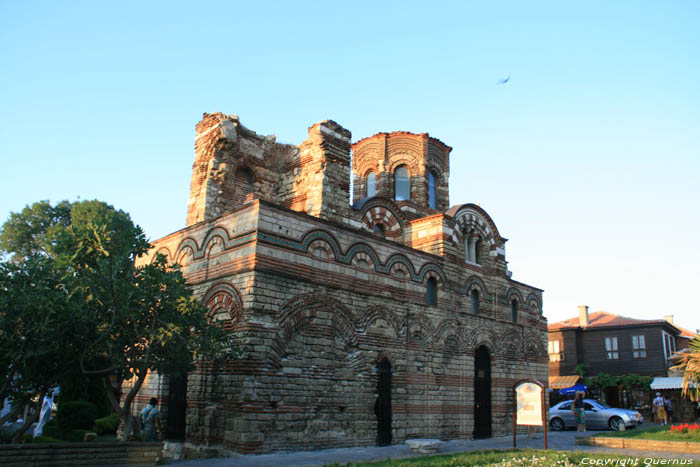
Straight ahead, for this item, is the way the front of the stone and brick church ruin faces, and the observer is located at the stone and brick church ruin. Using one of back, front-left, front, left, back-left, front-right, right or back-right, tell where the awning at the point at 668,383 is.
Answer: back

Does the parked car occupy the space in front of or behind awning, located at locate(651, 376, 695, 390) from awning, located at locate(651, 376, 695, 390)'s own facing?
in front

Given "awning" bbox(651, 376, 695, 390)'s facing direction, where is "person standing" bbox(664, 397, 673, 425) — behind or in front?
in front

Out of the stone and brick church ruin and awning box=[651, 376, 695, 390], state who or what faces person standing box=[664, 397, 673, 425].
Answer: the awning

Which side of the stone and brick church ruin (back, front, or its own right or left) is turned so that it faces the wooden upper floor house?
back

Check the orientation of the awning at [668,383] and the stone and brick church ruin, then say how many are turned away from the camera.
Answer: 0

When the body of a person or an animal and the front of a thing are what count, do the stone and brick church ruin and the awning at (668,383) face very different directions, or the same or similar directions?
same or similar directions

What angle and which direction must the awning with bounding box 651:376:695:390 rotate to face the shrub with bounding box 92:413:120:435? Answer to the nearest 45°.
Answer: approximately 45° to its right

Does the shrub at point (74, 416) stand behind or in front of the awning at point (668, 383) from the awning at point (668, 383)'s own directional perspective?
in front

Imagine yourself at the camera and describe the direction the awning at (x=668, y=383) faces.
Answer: facing the viewer

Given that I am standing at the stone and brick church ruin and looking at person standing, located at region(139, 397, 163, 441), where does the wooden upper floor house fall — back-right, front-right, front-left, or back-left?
back-right

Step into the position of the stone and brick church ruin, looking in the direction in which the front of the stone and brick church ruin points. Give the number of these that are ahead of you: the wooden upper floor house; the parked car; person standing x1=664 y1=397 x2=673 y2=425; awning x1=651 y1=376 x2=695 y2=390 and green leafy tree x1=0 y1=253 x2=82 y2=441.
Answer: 1

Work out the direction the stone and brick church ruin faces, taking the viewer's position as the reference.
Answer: facing the viewer and to the left of the viewer

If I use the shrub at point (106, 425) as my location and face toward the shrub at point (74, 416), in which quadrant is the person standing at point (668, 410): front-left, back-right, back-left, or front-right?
back-right

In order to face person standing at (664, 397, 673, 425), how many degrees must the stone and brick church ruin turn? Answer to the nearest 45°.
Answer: approximately 180°

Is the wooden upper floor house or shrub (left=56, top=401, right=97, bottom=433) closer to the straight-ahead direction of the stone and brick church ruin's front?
the shrub
